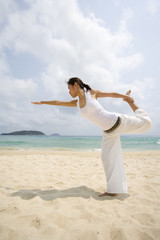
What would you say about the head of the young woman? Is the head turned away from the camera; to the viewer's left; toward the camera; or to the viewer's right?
to the viewer's left

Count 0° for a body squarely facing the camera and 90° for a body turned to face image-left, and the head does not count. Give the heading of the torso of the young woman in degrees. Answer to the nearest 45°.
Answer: approximately 90°
